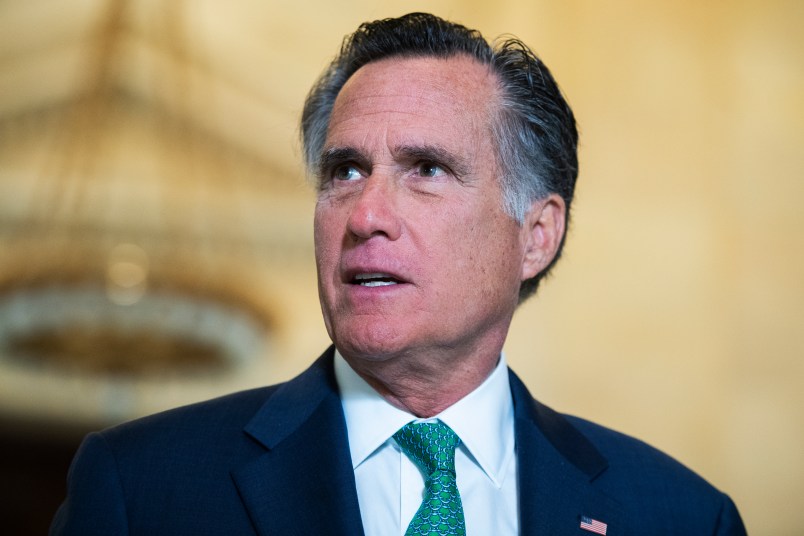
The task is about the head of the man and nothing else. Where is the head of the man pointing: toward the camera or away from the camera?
toward the camera

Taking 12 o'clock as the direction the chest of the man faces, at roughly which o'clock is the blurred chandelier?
The blurred chandelier is roughly at 5 o'clock from the man.

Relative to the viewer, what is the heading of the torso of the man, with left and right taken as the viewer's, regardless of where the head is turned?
facing the viewer
